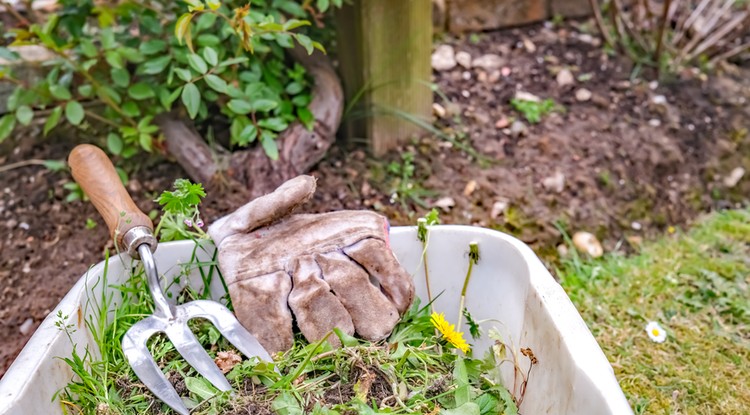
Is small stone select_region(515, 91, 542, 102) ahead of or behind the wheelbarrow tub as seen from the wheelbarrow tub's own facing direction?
ahead

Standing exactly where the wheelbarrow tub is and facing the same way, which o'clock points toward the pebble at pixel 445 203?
The pebble is roughly at 12 o'clock from the wheelbarrow tub.

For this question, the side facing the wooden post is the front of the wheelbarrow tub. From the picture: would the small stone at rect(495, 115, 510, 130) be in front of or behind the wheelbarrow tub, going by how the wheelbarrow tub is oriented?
in front

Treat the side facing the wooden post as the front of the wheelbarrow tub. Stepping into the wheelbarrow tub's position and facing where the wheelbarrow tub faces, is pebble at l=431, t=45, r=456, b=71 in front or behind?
in front
